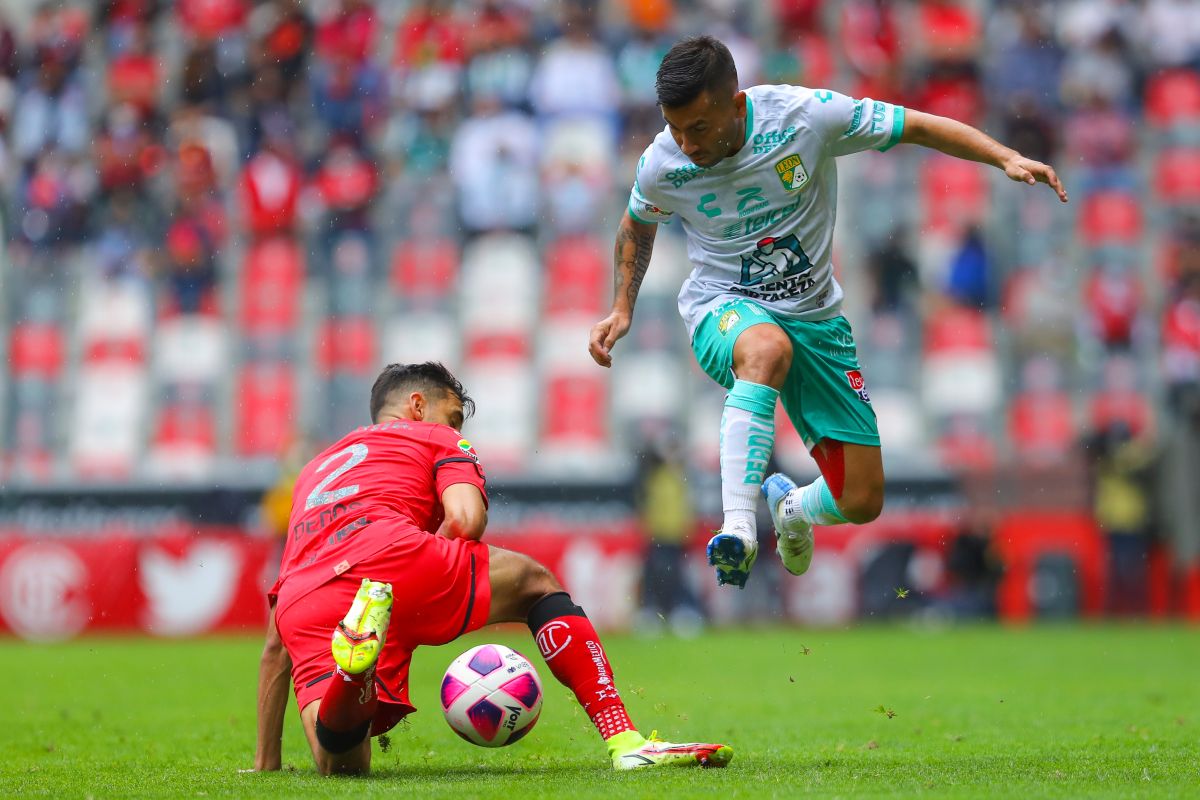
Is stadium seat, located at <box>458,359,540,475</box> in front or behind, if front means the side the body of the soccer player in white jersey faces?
behind

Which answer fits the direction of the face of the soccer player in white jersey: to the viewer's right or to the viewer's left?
to the viewer's left

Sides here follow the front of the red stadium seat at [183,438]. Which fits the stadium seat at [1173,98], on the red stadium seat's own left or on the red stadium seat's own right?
on the red stadium seat's own left

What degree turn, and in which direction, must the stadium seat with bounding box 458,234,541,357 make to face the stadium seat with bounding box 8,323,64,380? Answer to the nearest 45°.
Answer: approximately 90° to its right

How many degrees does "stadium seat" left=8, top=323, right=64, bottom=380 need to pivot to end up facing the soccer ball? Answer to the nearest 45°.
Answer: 0° — it already faces it

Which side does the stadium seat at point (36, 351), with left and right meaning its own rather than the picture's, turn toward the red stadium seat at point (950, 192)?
left

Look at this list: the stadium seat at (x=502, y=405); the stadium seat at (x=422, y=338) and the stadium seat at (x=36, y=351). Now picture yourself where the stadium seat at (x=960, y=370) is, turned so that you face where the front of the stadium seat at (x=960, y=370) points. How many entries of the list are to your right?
3

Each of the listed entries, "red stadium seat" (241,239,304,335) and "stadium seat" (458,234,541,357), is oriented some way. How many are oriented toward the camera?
2

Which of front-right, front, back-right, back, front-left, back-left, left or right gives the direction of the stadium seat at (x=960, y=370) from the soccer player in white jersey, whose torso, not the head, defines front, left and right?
back

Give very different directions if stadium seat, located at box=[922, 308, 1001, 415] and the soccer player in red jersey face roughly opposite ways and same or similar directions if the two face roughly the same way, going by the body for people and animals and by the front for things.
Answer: very different directions

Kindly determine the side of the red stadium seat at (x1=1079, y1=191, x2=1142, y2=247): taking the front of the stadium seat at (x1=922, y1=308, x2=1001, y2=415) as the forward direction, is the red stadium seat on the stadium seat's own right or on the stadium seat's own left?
on the stadium seat's own left

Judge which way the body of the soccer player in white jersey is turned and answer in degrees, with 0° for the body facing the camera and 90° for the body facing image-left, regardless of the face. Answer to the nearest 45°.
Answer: approximately 0°
